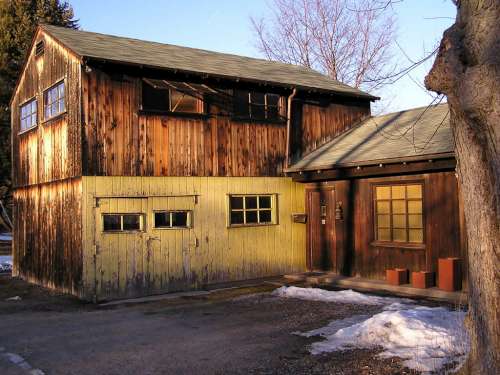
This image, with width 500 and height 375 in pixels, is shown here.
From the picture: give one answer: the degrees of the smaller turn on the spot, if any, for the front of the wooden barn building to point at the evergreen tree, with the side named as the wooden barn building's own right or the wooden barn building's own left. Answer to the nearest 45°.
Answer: approximately 180°

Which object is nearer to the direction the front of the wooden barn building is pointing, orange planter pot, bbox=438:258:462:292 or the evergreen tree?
the orange planter pot

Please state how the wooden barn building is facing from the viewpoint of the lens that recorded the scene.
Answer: facing the viewer and to the right of the viewer

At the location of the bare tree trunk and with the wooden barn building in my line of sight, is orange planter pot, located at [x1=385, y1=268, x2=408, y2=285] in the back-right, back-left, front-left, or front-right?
front-right

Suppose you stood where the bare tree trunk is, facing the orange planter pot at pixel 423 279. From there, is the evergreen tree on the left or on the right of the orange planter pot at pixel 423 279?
left

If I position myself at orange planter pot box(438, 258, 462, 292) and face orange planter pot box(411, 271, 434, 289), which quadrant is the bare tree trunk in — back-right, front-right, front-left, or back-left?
back-left

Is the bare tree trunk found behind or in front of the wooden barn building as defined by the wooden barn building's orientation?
in front
